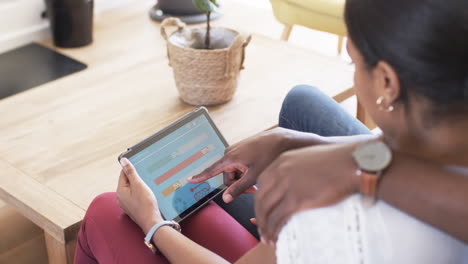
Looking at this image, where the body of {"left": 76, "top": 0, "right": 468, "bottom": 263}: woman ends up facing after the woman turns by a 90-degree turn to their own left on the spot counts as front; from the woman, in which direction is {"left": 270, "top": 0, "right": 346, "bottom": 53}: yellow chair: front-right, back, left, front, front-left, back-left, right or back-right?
back-right

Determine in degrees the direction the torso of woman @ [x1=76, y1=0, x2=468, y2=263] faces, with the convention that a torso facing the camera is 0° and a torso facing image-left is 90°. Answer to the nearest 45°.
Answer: approximately 135°

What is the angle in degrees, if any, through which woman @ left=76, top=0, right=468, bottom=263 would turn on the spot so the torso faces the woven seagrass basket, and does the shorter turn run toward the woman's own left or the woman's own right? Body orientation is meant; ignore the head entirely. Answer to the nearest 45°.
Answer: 0° — they already face it

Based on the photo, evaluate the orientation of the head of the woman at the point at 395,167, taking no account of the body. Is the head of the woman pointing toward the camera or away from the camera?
away from the camera

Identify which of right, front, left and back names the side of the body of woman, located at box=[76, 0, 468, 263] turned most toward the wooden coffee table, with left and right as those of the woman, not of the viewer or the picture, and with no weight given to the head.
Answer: front
